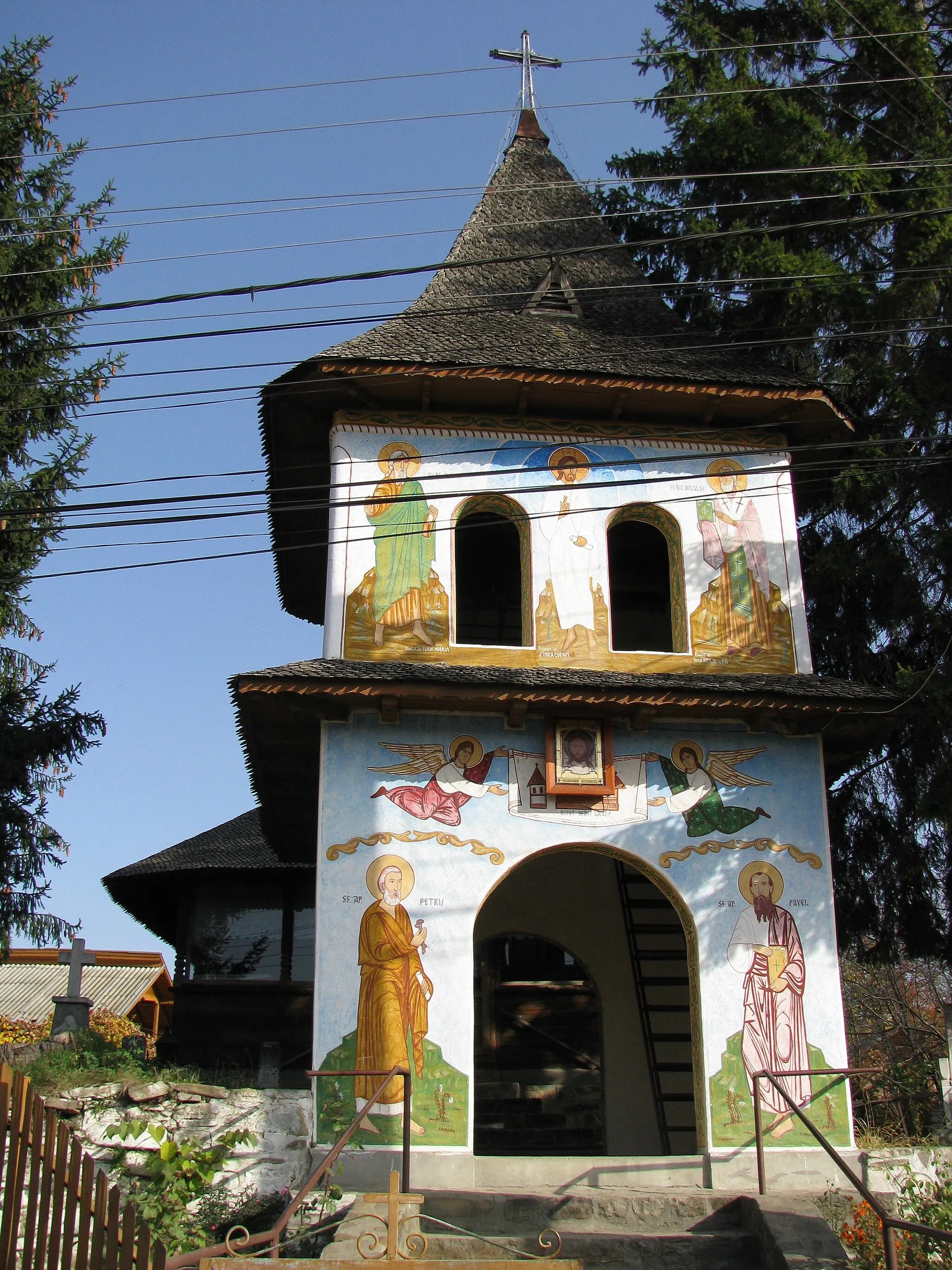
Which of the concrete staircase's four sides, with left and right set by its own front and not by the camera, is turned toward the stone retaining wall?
right

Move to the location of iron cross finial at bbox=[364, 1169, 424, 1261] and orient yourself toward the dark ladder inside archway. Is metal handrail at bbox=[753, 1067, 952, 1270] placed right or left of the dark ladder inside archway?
right

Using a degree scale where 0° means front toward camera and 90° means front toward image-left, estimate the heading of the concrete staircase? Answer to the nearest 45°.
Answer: approximately 0°

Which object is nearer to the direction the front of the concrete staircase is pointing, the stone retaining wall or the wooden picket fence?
the wooden picket fence

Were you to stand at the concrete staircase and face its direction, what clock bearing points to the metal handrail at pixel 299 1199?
The metal handrail is roughly at 2 o'clock from the concrete staircase.

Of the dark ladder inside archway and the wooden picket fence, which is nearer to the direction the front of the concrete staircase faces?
the wooden picket fence

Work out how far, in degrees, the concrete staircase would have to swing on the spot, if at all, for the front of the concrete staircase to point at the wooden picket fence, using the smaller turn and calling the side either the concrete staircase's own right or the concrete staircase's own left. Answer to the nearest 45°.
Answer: approximately 45° to the concrete staircase's own right

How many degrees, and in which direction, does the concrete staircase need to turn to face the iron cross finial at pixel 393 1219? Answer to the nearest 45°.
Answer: approximately 45° to its right
